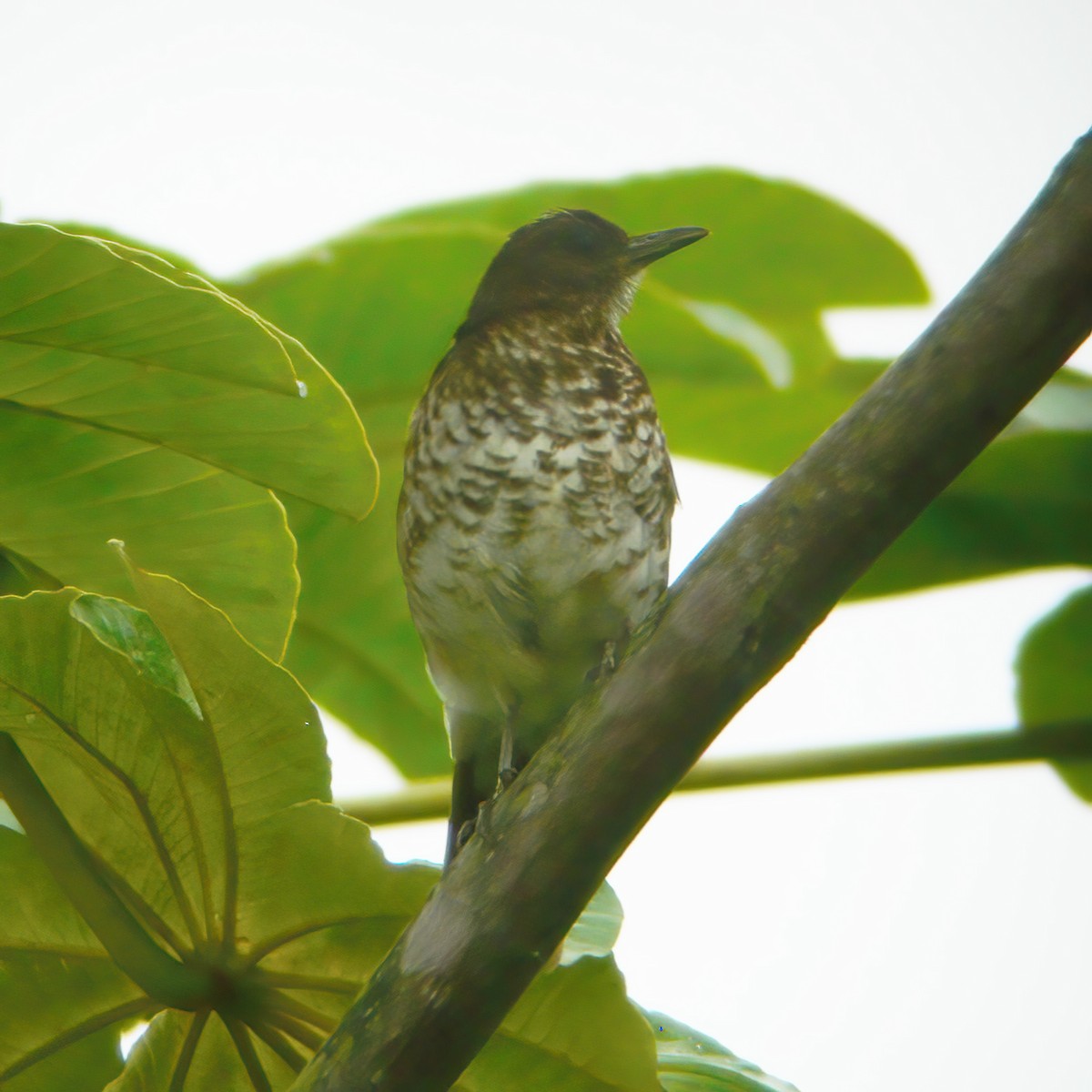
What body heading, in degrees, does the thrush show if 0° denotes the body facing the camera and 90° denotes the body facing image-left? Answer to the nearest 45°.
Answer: approximately 315°
